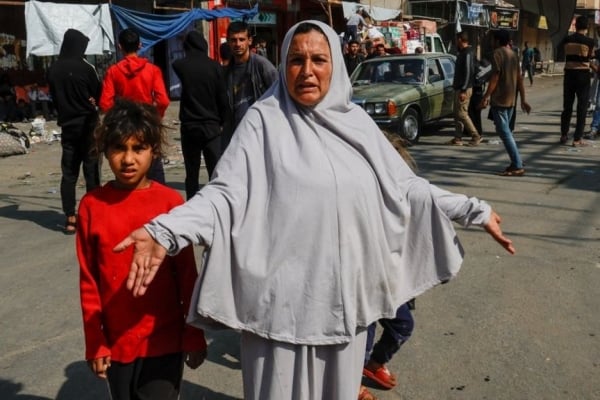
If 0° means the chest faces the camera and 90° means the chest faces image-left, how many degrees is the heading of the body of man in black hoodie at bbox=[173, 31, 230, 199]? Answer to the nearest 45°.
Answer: approximately 180°

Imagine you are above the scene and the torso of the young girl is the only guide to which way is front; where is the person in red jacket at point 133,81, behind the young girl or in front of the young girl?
behind

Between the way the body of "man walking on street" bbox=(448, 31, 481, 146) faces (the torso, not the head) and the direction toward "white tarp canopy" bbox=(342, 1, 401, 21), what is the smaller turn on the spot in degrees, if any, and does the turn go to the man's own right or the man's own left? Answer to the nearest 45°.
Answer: approximately 90° to the man's own right

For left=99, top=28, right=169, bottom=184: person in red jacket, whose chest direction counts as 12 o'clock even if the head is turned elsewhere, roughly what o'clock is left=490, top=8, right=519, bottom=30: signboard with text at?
The signboard with text is roughly at 1 o'clock from the person in red jacket.

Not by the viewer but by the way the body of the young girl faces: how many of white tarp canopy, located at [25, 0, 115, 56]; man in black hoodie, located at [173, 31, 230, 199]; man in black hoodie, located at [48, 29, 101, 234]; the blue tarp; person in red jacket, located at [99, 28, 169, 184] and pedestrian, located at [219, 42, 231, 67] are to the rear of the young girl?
6

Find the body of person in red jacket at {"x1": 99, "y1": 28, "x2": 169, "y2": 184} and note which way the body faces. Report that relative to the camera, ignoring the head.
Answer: away from the camera

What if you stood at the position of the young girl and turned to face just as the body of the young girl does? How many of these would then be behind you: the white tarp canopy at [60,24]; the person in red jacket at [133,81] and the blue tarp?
3

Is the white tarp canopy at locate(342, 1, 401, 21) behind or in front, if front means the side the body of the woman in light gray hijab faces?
behind

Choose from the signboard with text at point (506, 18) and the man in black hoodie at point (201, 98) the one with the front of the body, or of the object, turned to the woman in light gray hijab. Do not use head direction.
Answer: the signboard with text
